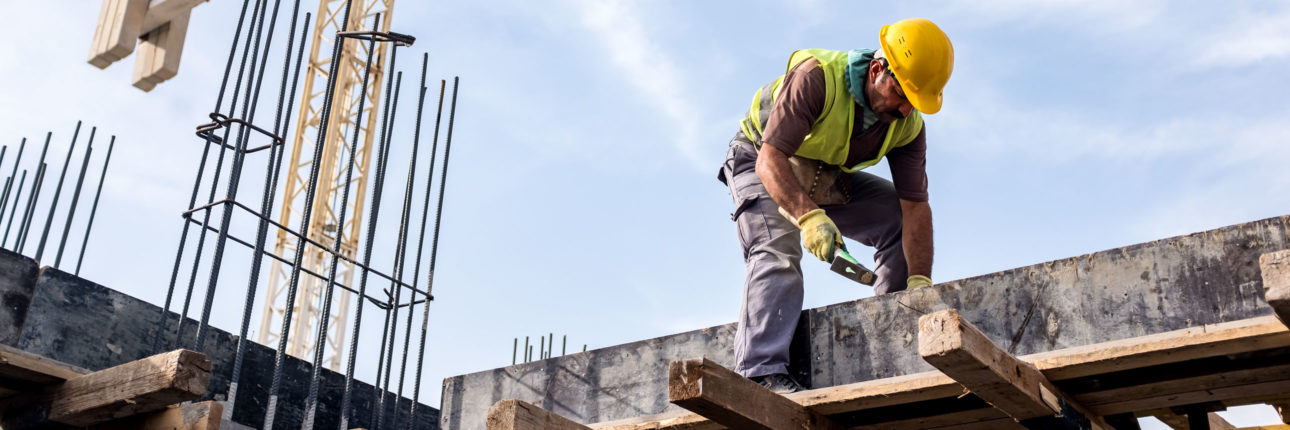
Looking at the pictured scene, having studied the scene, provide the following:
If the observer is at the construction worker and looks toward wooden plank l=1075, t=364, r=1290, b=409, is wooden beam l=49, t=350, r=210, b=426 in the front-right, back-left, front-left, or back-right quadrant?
back-right

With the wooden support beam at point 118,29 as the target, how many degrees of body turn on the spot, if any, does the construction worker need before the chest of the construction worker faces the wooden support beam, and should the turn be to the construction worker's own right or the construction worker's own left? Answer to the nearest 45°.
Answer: approximately 90° to the construction worker's own right

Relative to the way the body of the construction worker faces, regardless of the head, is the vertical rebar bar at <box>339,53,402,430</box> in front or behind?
behind

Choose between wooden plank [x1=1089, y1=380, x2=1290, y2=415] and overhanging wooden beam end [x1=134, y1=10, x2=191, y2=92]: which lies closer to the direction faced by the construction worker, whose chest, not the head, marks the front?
the wooden plank

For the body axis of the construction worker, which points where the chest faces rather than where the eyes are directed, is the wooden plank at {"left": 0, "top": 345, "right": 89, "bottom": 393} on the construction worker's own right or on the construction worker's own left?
on the construction worker's own right

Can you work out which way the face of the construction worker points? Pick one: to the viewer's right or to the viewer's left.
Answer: to the viewer's right

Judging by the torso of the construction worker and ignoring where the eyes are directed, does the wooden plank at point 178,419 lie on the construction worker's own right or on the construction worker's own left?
on the construction worker's own right

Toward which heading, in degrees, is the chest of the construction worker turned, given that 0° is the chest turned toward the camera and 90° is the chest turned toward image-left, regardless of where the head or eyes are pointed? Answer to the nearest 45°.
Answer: approximately 315°
